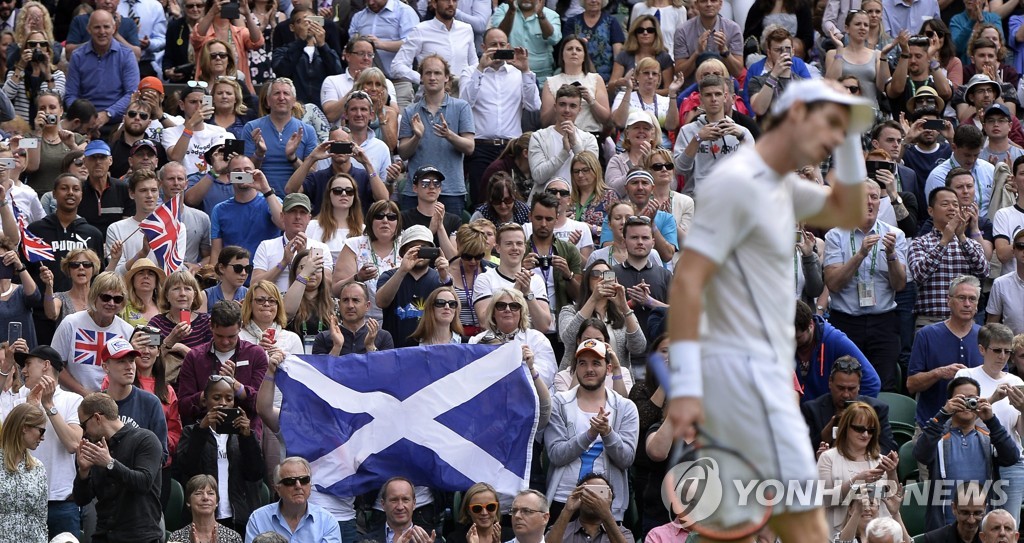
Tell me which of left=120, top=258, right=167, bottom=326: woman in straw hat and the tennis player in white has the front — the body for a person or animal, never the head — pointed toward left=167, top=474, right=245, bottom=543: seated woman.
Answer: left=120, top=258, right=167, bottom=326: woman in straw hat

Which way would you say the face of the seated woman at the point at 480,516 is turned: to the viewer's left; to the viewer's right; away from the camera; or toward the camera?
toward the camera

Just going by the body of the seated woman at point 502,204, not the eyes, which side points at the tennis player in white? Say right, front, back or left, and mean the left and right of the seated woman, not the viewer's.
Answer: front

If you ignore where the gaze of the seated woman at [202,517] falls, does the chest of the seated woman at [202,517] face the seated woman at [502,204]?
no

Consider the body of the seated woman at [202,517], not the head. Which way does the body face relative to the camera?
toward the camera

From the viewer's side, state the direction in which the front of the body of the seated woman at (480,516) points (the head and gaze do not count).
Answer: toward the camera

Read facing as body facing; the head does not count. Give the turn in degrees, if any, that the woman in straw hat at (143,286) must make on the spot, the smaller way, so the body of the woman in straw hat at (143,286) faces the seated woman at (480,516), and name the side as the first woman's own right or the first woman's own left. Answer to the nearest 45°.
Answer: approximately 45° to the first woman's own left

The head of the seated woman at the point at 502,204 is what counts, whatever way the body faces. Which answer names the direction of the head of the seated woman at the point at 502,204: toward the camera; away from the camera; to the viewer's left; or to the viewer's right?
toward the camera

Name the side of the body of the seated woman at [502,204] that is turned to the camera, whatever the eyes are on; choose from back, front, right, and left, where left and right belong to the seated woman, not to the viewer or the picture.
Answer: front

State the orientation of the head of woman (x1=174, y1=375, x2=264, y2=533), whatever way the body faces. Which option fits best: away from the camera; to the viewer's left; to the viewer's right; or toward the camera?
toward the camera

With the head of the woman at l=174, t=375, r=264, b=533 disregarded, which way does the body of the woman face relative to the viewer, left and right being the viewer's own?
facing the viewer

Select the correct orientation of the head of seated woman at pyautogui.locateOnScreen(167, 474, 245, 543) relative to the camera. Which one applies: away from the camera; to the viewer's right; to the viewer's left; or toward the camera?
toward the camera

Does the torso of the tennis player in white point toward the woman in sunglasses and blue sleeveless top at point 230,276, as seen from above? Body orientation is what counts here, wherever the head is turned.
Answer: no
